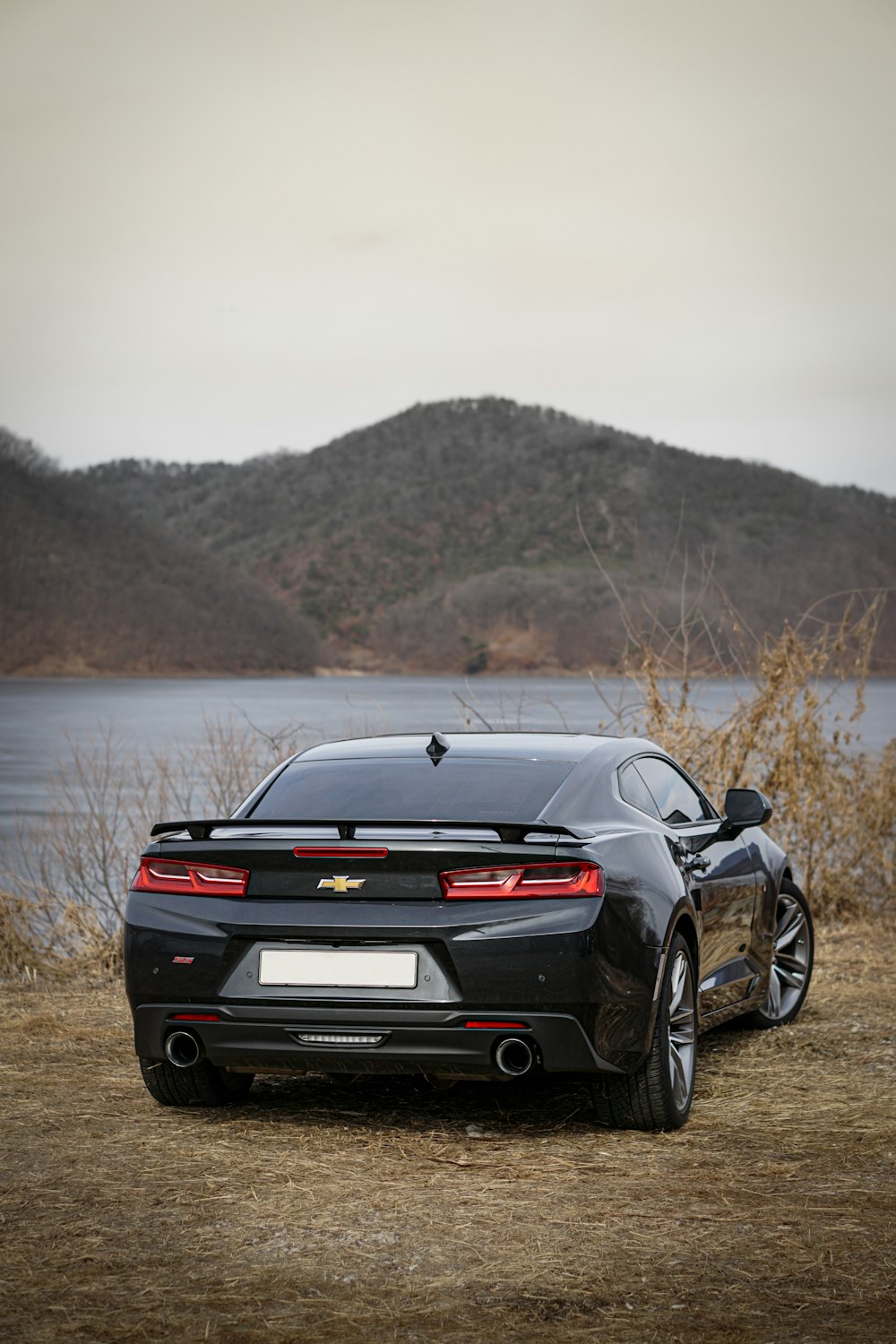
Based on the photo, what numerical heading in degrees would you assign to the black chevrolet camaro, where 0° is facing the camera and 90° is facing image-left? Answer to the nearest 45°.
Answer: approximately 225°
